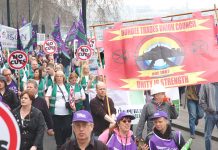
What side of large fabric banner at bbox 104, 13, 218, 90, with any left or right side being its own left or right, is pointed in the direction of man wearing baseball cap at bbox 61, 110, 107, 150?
front

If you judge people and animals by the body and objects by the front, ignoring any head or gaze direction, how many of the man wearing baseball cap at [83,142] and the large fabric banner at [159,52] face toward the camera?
2

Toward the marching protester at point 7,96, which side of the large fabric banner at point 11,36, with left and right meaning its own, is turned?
front

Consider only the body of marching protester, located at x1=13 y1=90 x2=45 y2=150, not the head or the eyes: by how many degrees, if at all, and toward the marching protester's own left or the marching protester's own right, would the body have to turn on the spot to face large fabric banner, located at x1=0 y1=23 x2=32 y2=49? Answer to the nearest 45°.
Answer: approximately 135° to the marching protester's own right

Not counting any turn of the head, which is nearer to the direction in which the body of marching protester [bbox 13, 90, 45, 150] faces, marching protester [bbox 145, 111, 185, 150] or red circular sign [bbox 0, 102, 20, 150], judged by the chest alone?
the red circular sign

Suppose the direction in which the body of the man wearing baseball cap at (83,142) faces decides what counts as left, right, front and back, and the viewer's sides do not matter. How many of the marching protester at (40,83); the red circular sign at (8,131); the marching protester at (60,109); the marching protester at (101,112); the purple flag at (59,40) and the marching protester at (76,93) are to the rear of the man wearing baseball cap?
5

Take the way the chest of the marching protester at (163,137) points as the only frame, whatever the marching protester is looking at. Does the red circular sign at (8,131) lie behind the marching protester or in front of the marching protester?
in front

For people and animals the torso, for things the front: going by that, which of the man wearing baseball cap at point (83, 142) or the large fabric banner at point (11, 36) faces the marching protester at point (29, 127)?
the large fabric banner

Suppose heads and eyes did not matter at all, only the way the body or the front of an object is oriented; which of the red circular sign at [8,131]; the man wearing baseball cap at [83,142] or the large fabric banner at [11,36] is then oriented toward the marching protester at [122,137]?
the large fabric banner

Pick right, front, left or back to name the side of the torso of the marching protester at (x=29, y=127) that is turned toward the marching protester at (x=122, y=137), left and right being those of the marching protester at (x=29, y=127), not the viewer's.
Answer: left

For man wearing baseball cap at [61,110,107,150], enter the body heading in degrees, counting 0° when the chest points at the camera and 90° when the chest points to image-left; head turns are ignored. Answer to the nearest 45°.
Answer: approximately 0°

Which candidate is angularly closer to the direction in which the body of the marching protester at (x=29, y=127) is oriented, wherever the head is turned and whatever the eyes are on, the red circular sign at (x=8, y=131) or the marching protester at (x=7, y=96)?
the red circular sign

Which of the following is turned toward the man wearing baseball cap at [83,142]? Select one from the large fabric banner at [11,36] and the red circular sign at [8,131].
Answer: the large fabric banner

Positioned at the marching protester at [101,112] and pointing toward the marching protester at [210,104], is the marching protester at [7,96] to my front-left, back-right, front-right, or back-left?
back-left

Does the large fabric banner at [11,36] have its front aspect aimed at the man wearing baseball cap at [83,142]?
yes

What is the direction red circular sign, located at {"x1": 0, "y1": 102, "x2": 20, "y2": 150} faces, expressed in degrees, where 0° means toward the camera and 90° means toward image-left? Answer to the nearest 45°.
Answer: approximately 0°
